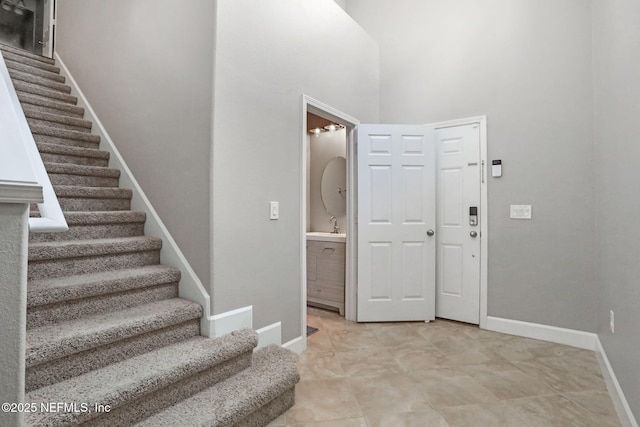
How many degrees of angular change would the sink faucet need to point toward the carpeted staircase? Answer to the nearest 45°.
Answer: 0° — it already faces it

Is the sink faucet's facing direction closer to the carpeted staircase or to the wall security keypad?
the carpeted staircase

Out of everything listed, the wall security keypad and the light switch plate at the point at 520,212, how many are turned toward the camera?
2

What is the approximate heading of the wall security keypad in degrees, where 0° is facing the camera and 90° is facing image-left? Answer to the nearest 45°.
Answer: approximately 0°

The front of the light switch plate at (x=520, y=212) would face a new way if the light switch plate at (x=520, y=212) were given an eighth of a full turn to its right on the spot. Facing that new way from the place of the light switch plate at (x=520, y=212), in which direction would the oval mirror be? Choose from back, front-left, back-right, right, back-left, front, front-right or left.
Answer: front-right

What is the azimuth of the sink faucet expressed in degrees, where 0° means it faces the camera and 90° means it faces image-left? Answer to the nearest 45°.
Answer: approximately 45°

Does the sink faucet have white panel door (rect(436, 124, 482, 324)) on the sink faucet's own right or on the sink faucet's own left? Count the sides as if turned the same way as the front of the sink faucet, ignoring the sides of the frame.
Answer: on the sink faucet's own left

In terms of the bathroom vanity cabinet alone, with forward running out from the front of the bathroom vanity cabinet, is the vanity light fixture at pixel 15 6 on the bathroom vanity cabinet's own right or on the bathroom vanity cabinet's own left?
on the bathroom vanity cabinet's own right
